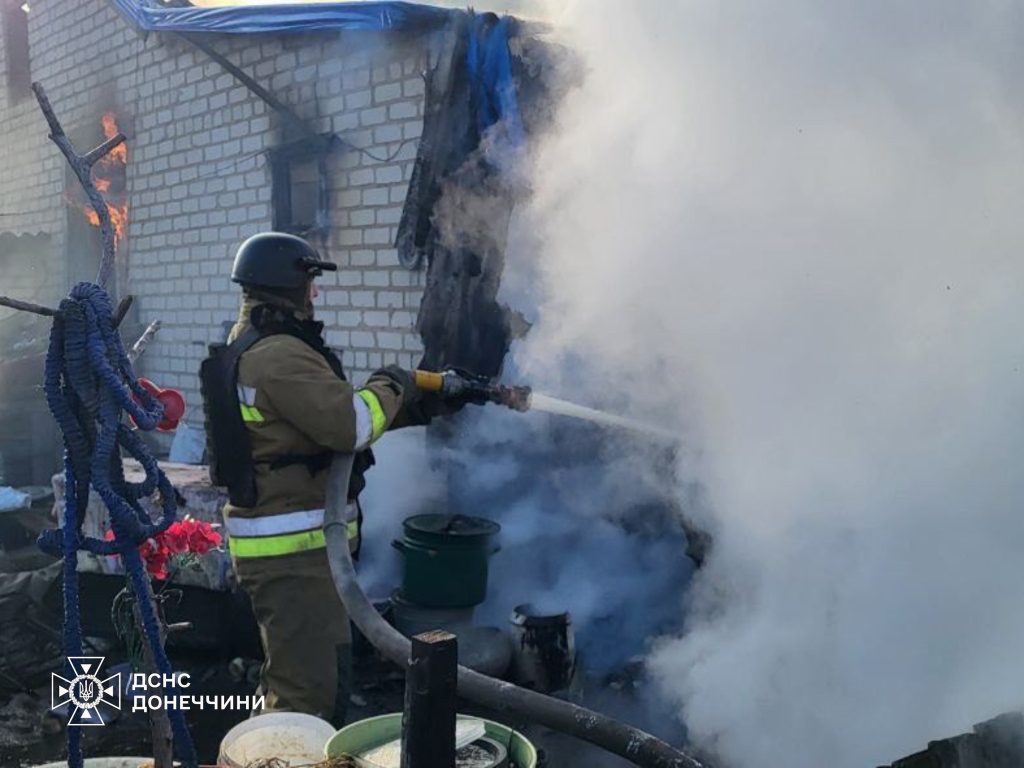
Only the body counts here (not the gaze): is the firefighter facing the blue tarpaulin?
no

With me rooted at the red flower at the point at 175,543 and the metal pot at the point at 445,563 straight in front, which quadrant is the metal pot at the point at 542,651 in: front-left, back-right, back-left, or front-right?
front-right

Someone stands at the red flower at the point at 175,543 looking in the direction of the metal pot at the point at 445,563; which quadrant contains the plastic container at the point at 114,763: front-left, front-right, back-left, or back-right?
back-right

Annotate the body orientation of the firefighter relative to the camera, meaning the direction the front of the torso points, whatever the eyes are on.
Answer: to the viewer's right

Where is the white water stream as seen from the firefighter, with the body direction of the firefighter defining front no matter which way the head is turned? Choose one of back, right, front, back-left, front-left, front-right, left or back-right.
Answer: front-left

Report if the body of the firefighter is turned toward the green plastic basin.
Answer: no

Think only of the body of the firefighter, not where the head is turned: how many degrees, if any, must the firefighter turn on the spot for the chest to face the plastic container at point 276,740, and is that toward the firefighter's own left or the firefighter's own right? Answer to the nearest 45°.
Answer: approximately 90° to the firefighter's own right

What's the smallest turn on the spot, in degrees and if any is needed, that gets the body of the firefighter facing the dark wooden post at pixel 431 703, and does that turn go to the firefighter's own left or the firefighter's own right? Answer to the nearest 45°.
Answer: approximately 90° to the firefighter's own right

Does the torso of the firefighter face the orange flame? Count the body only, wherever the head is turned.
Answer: no
